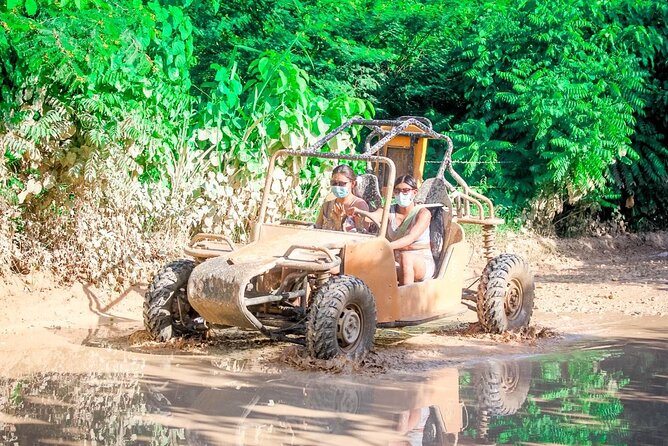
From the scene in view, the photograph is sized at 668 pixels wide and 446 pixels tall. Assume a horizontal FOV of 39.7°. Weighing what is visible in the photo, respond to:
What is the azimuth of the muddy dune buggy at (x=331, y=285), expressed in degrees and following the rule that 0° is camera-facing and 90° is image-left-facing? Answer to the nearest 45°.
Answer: approximately 45°
